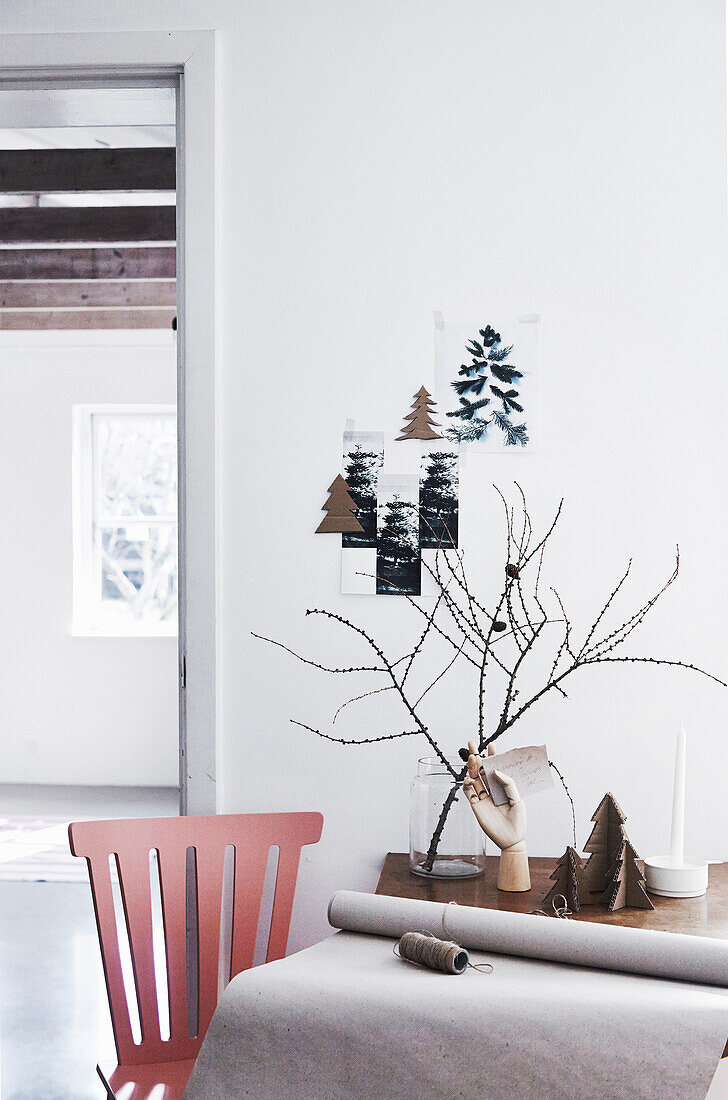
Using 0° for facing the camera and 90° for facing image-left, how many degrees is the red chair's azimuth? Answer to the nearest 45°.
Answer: approximately 315°

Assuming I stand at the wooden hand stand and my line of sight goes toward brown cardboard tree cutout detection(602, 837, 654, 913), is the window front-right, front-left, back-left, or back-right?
back-left
